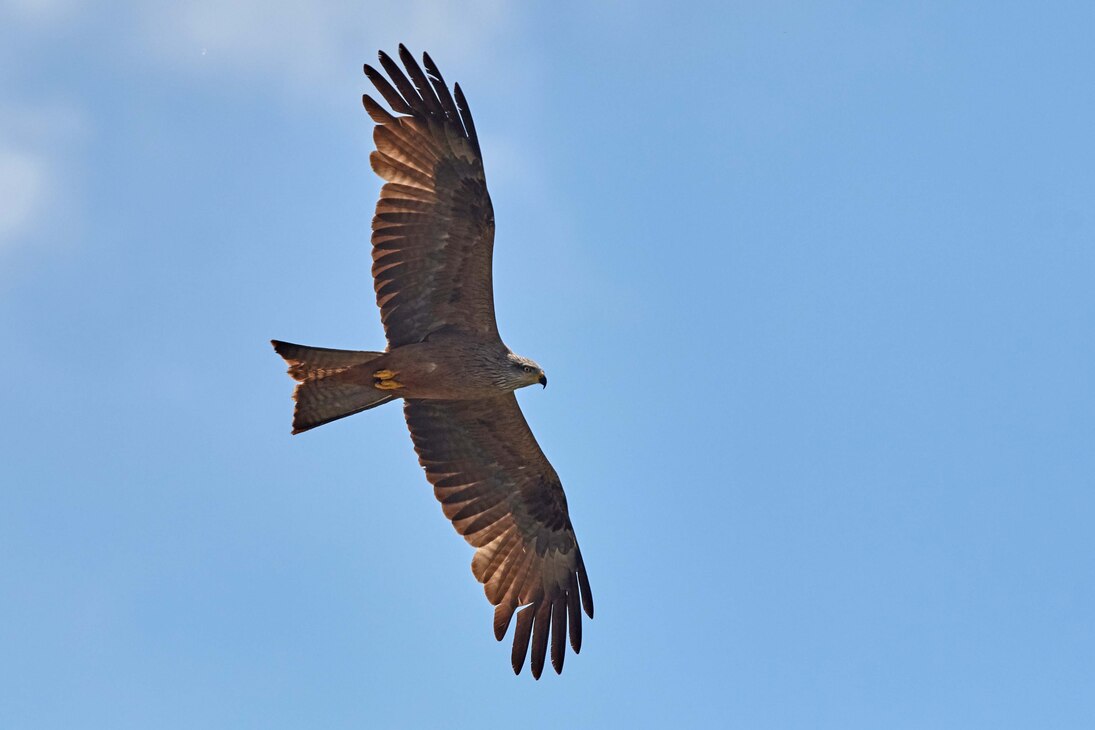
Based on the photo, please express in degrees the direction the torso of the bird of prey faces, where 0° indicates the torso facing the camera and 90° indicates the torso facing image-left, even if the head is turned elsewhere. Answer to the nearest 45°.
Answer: approximately 270°
